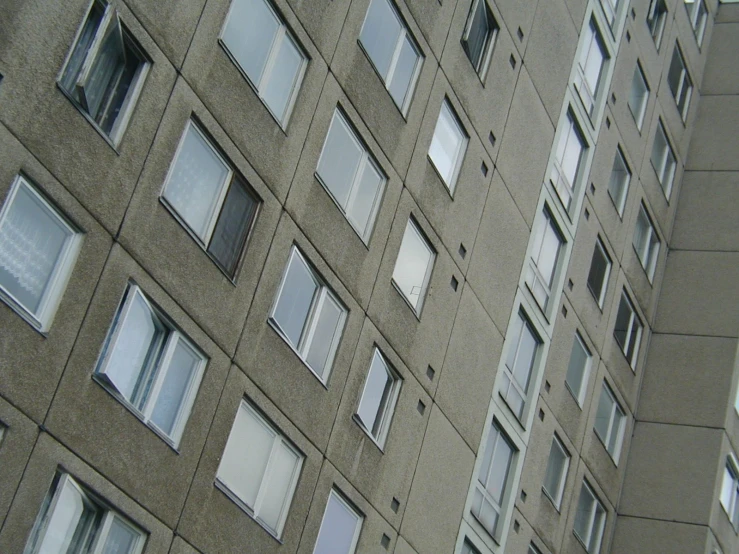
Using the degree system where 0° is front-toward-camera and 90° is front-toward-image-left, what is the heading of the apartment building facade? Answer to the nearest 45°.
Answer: approximately 315°
